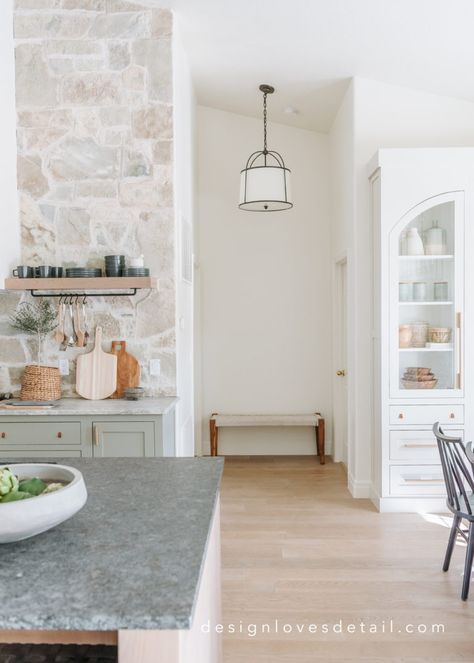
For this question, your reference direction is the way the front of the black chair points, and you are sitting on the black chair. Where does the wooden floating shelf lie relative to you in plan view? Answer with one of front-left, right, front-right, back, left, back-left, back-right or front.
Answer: back-left

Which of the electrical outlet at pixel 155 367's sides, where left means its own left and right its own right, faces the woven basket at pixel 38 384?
right

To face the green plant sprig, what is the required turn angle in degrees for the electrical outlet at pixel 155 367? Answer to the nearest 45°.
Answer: approximately 90° to its right

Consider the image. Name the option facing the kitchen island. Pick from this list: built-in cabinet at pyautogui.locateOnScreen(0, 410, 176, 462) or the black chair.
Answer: the built-in cabinet

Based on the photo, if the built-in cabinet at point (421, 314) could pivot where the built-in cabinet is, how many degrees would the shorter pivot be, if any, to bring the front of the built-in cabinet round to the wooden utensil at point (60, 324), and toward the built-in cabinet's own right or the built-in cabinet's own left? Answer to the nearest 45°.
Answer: approximately 45° to the built-in cabinet's own right

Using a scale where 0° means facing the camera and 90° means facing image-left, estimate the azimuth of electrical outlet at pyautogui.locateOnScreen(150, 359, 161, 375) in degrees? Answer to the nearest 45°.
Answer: approximately 0°

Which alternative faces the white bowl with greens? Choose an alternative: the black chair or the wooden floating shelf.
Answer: the wooden floating shelf
